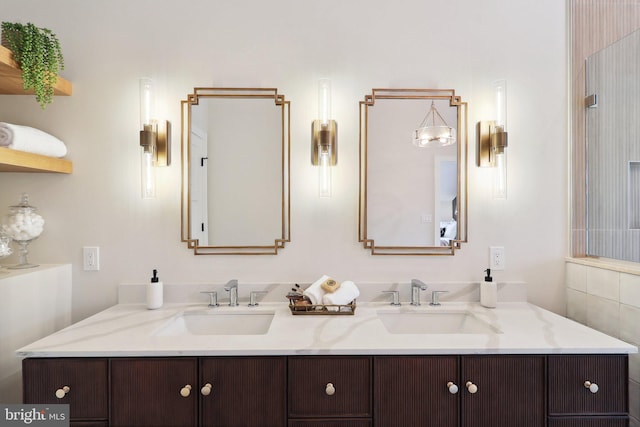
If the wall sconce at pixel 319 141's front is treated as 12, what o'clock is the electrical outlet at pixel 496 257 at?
The electrical outlet is roughly at 9 o'clock from the wall sconce.

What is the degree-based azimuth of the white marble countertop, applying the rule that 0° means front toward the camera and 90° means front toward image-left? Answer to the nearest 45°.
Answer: approximately 0°

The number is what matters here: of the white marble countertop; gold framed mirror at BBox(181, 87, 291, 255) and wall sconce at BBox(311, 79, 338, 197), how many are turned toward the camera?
3

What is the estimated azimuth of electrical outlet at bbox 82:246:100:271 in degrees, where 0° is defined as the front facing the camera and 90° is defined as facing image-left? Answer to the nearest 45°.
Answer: approximately 0°

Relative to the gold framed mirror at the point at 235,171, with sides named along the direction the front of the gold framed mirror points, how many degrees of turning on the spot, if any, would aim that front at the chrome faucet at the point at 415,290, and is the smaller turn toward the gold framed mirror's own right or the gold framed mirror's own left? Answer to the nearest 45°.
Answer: approximately 90° to the gold framed mirror's own left
